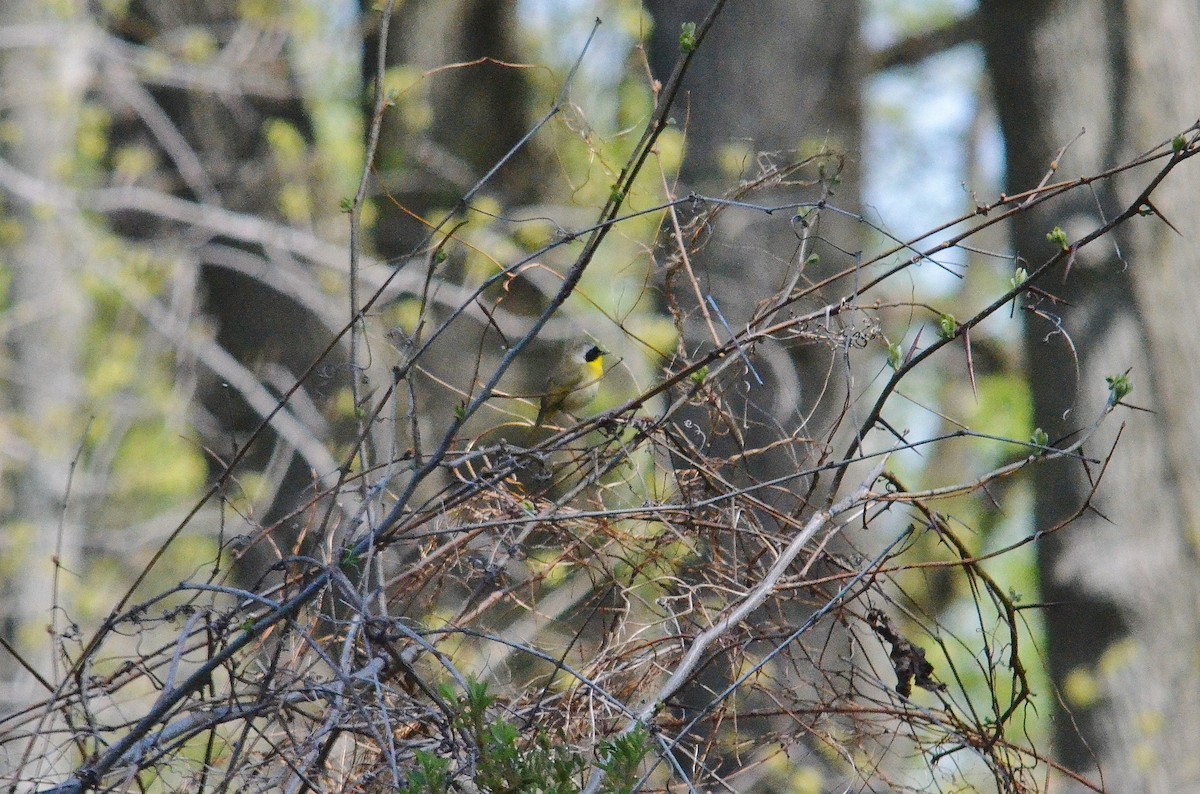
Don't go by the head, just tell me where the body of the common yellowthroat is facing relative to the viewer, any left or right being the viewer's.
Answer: facing to the right of the viewer
